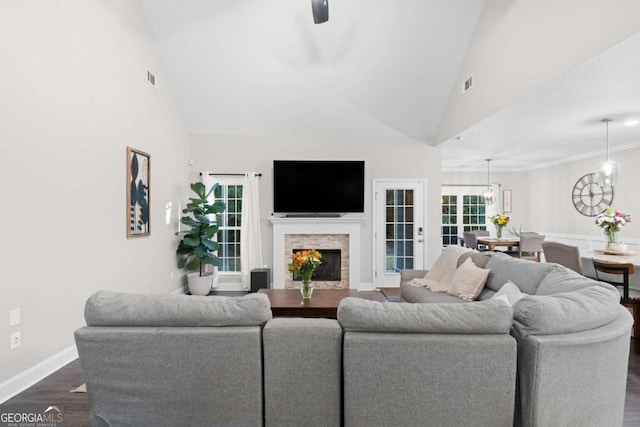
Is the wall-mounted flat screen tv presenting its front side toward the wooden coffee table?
yes

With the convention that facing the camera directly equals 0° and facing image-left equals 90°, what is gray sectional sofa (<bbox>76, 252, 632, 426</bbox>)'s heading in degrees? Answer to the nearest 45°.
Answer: approximately 180°

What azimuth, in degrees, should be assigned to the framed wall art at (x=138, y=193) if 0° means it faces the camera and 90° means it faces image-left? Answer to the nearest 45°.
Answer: approximately 315°

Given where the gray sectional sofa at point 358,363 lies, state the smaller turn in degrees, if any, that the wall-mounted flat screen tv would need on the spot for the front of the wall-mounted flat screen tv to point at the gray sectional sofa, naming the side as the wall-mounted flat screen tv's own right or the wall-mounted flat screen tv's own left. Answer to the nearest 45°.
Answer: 0° — it already faces it

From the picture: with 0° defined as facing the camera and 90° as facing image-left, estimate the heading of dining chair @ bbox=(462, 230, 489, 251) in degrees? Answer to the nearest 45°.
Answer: approximately 225°

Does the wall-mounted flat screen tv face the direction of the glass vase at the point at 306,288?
yes

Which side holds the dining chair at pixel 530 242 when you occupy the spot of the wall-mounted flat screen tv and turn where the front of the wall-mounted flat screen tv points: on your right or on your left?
on your left

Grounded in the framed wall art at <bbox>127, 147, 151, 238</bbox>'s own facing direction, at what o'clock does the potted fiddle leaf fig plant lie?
The potted fiddle leaf fig plant is roughly at 9 o'clock from the framed wall art.

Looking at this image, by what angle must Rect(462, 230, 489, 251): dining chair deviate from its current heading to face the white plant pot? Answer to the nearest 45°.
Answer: approximately 180°

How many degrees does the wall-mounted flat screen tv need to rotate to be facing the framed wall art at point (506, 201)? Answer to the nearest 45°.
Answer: approximately 135° to its left
